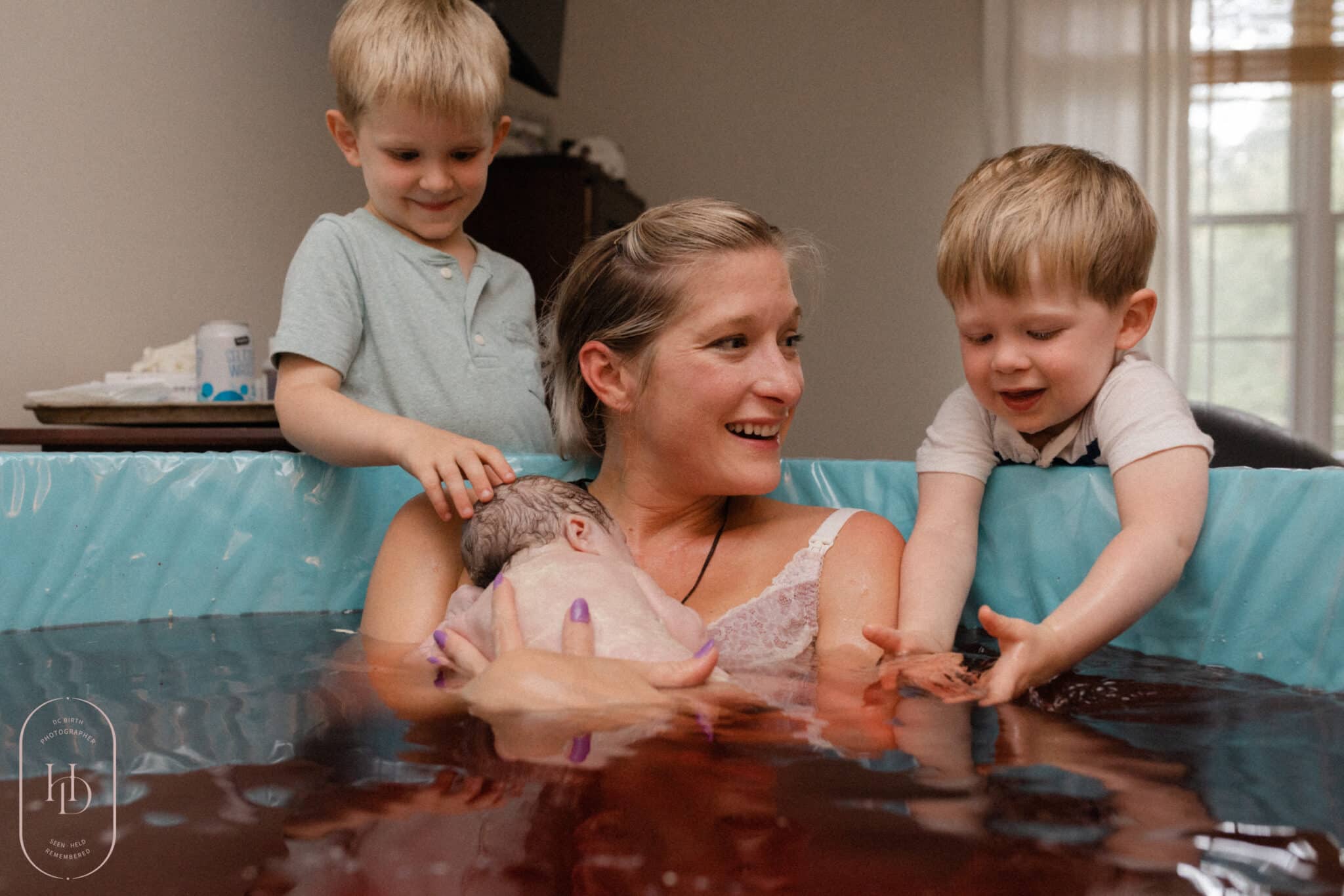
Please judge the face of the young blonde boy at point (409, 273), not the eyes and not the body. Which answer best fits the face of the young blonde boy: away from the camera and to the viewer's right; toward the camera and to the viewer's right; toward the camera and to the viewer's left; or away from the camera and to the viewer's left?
toward the camera and to the viewer's right

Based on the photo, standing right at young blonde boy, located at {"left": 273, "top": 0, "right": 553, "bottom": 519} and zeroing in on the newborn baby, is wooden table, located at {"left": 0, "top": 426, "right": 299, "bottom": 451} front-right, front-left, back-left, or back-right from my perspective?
back-right

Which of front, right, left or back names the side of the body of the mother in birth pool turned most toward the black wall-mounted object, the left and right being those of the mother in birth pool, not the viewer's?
back

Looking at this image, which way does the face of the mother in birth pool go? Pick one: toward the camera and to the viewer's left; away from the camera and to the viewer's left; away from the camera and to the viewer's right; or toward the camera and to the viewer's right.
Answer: toward the camera and to the viewer's right

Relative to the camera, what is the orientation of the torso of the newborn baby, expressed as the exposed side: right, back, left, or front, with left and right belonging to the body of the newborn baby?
back

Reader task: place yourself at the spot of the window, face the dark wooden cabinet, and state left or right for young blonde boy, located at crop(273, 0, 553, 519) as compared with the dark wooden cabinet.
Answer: left

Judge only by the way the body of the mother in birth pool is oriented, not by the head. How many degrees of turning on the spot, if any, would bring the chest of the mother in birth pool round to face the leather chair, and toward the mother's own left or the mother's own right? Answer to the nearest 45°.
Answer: approximately 135° to the mother's own left

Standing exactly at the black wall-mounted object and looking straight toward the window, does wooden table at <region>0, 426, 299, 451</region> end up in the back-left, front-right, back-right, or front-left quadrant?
back-right

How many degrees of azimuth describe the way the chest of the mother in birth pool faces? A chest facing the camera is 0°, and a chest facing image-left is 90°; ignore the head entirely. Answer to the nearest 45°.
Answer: approximately 0°
